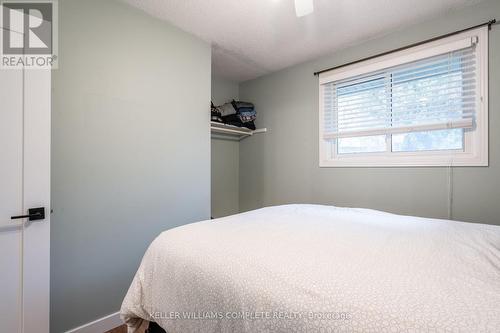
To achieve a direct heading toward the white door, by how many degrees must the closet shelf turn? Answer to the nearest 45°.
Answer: approximately 90° to its right

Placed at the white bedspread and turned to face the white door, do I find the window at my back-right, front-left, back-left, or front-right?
back-right

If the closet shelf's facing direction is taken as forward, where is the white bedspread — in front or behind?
in front

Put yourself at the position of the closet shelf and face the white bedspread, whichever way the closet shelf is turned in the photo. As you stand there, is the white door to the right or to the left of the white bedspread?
right

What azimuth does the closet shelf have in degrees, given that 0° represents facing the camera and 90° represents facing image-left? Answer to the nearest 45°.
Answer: approximately 315°

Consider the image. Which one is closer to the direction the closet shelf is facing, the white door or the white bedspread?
the white bedspread

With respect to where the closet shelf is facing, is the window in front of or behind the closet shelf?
in front

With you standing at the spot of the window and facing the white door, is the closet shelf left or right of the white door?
right
